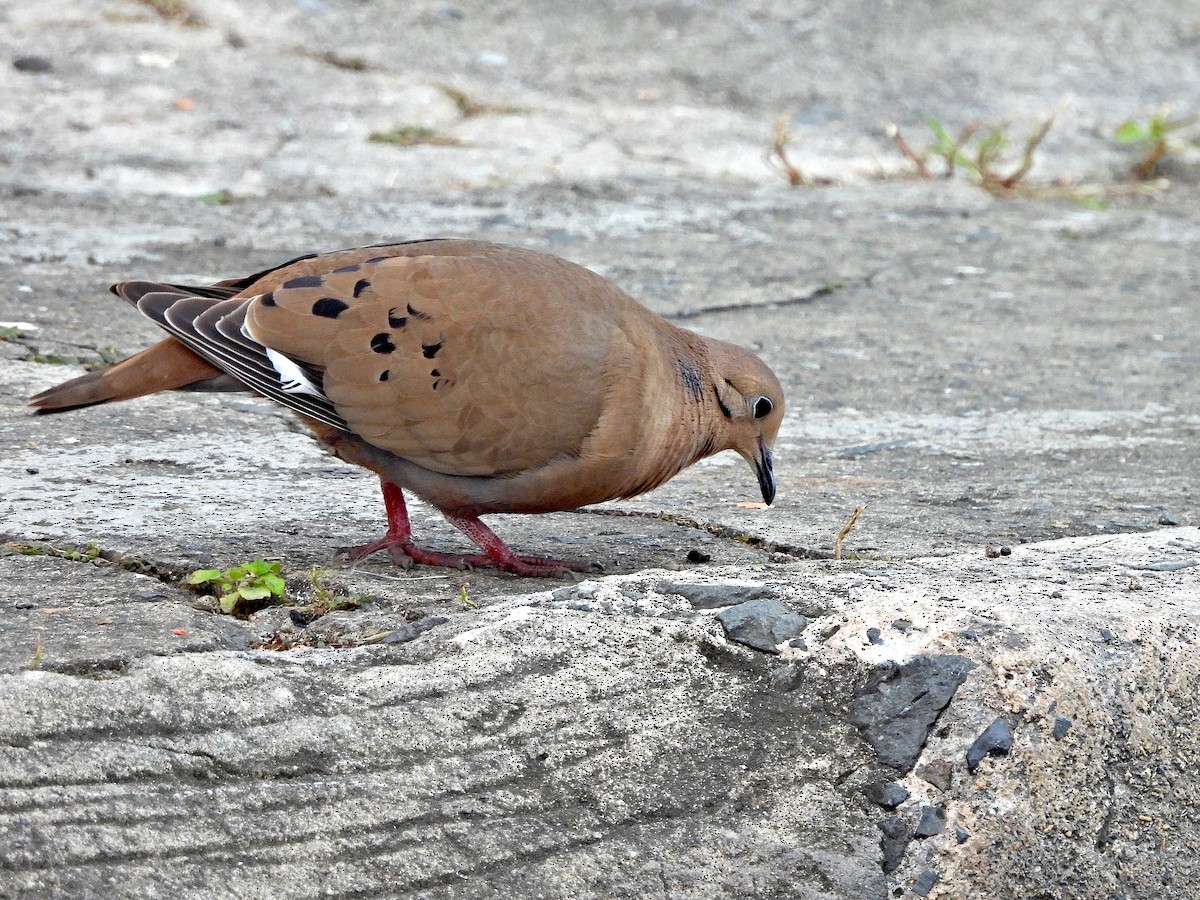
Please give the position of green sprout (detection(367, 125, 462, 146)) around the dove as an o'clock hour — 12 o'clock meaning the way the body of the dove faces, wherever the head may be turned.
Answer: The green sprout is roughly at 9 o'clock from the dove.

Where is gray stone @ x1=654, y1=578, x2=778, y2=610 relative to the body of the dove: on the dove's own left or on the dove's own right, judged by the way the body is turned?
on the dove's own right

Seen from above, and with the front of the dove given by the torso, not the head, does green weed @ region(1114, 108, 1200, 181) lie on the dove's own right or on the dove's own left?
on the dove's own left

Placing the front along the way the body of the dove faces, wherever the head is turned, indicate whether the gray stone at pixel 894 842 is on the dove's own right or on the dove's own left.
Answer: on the dove's own right

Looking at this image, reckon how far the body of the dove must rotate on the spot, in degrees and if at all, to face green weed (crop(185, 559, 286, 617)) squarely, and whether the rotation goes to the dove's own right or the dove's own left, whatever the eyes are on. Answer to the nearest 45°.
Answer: approximately 135° to the dove's own right

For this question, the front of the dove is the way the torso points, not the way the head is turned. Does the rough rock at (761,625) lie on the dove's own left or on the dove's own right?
on the dove's own right

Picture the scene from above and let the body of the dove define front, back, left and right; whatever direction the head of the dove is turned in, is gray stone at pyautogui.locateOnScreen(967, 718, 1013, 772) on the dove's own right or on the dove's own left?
on the dove's own right

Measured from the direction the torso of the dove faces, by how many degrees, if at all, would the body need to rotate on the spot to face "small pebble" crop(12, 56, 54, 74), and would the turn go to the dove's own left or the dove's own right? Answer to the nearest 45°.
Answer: approximately 90° to the dove's own left

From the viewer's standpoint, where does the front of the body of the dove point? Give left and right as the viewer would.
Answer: facing to the right of the viewer

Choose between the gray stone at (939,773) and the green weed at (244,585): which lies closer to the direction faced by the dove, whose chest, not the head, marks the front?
the gray stone

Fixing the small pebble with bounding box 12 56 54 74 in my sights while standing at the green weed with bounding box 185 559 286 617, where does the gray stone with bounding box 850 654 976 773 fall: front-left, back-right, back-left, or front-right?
back-right

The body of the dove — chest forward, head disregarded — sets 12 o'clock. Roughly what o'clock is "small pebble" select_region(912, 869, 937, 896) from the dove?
The small pebble is roughly at 2 o'clock from the dove.
